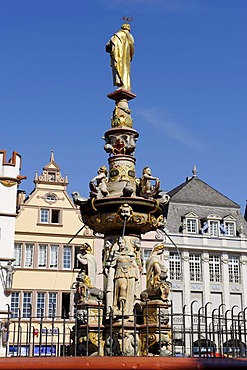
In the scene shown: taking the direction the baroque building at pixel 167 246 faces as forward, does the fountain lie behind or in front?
in front

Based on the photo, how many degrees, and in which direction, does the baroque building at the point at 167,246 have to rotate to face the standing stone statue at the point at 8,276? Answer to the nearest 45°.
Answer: approximately 45° to its right

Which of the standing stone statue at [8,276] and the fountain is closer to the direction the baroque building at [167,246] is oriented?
the fountain

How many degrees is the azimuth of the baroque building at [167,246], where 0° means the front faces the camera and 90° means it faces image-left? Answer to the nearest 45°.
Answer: approximately 0°

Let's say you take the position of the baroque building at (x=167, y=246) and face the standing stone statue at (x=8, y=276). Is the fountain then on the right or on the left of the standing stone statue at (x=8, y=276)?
left
